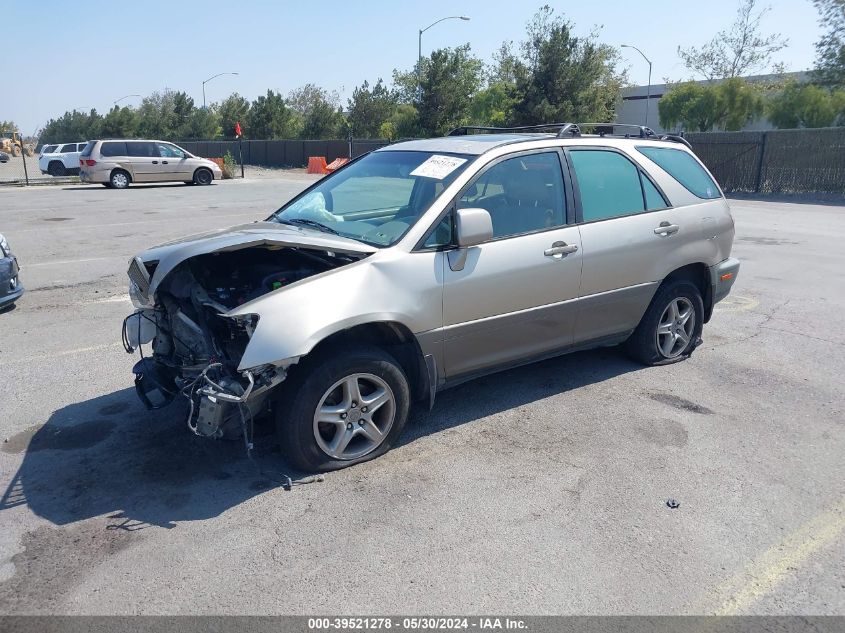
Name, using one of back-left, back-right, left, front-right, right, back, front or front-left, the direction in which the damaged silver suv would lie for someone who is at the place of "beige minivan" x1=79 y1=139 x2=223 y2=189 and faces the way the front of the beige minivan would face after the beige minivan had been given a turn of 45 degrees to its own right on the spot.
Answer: front-right

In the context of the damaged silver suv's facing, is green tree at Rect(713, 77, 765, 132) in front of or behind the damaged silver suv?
behind

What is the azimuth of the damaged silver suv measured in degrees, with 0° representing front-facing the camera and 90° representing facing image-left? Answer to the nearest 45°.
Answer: approximately 45°

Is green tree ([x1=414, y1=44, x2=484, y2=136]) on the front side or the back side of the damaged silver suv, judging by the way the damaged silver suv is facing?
on the back side

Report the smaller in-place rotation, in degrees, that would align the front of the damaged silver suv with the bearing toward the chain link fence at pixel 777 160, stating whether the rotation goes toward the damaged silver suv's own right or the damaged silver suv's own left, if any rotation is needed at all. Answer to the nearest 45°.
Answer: approximately 180°

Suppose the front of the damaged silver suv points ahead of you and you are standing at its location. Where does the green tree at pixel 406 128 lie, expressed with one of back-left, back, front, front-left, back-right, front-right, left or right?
back-right

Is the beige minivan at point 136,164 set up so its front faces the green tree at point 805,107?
yes

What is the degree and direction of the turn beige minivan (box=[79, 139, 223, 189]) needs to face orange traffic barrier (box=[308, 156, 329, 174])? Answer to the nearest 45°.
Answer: approximately 45° to its left

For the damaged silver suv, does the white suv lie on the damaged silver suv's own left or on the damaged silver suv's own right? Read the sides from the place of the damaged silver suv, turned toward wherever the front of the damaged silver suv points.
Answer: on the damaged silver suv's own right

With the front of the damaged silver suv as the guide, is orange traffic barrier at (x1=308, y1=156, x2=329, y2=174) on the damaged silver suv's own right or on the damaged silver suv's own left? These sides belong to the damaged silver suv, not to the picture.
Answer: on the damaged silver suv's own right

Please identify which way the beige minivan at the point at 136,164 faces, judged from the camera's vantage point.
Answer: facing to the right of the viewer
